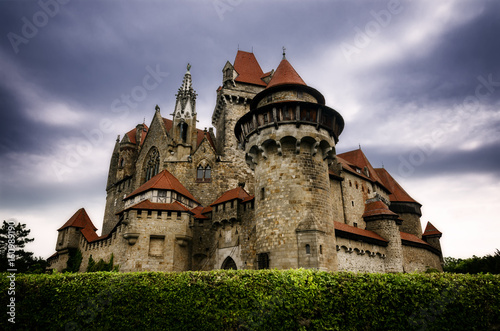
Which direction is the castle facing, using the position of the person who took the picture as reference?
facing the viewer and to the left of the viewer

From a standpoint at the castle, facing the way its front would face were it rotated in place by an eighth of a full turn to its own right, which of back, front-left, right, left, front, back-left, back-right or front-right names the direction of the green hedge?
left
